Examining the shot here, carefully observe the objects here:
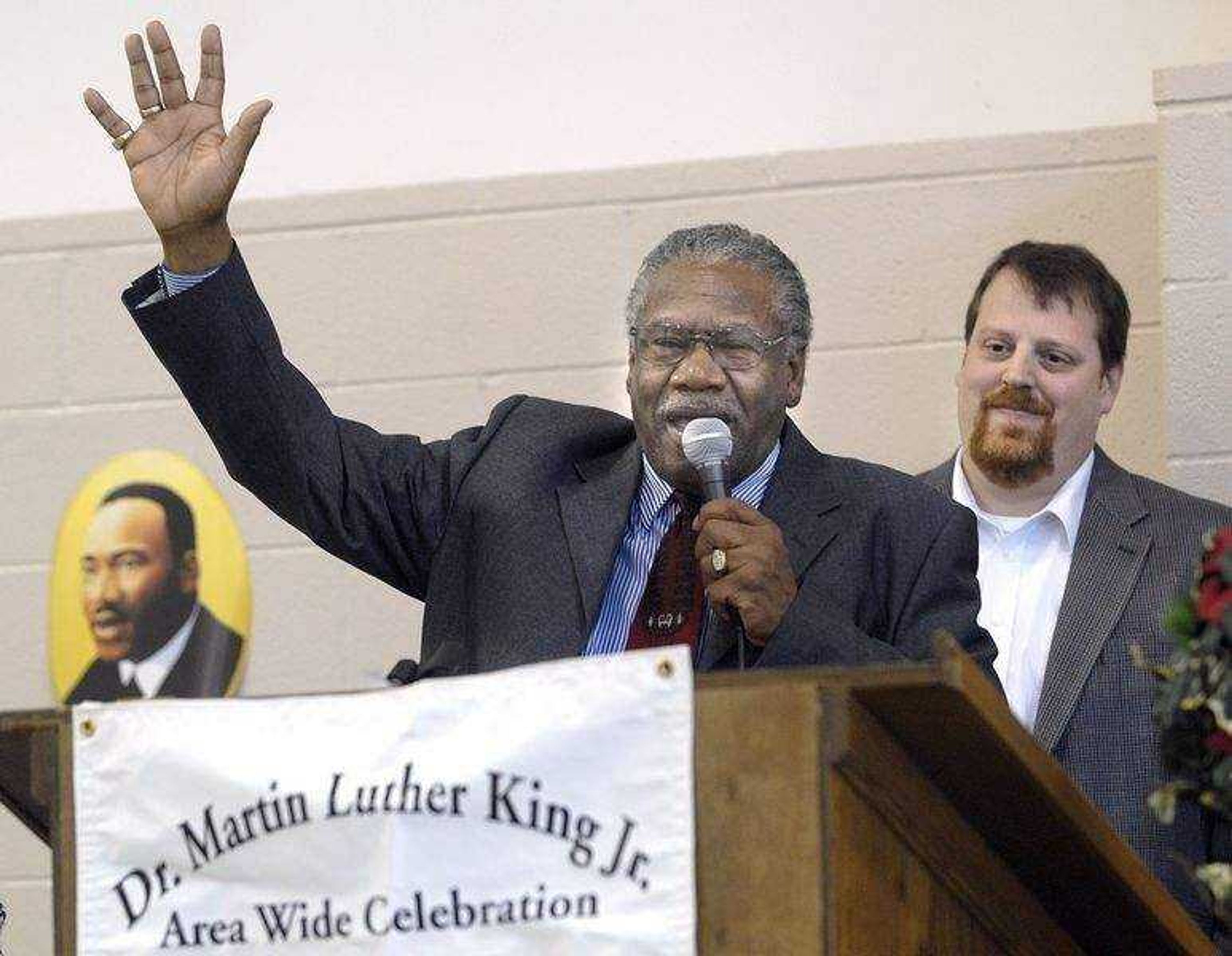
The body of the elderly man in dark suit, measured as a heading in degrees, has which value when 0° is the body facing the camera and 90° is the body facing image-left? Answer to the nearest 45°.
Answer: approximately 0°
